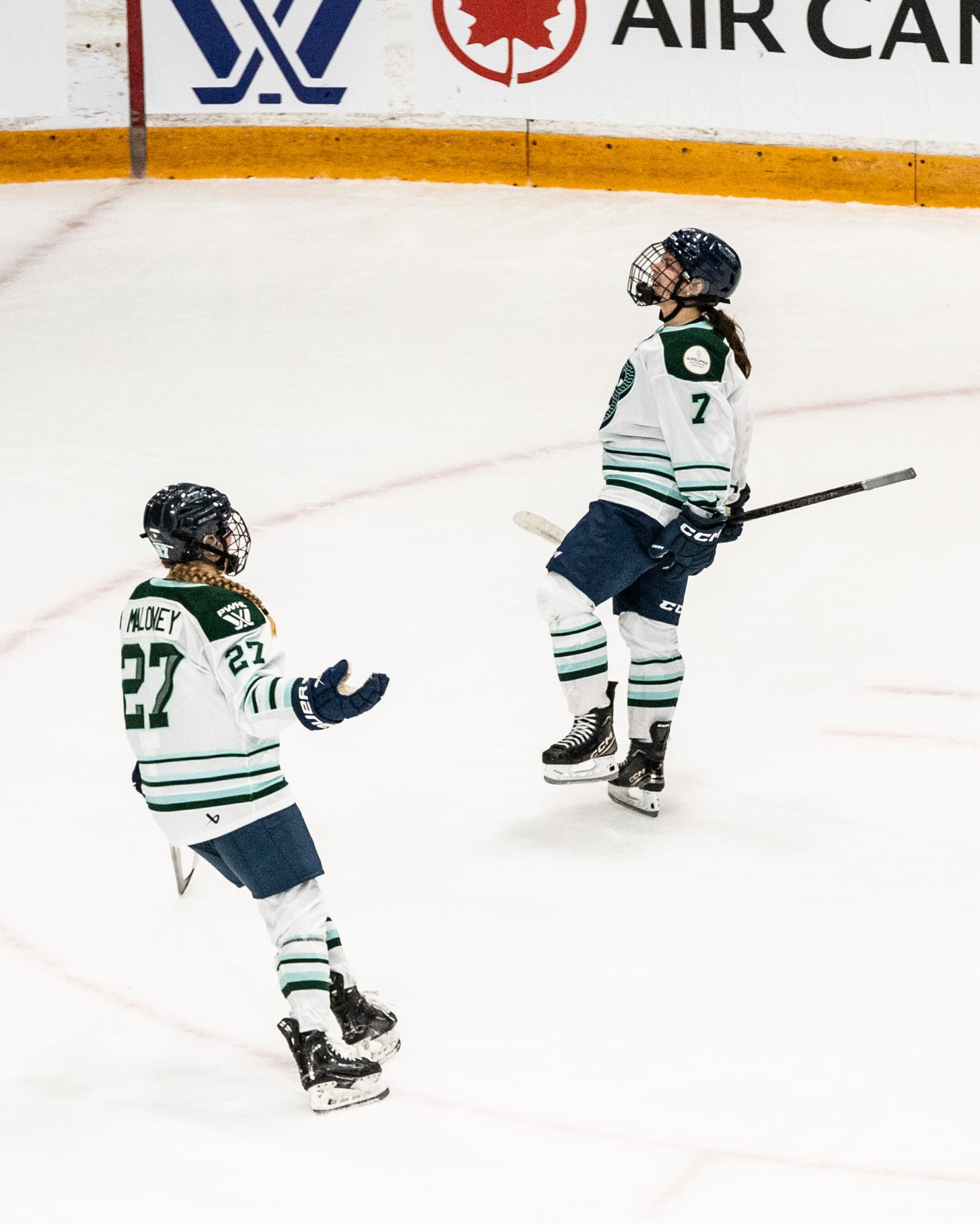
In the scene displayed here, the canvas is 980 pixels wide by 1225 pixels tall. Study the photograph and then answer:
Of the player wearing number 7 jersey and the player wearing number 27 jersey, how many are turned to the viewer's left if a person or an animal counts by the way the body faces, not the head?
1

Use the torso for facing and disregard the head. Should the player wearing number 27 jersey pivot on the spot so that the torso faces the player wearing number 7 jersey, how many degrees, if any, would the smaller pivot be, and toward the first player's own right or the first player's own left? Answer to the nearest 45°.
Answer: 0° — they already face them

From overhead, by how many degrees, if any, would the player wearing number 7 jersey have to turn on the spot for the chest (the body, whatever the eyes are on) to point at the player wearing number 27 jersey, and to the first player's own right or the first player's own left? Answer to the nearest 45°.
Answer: approximately 45° to the first player's own left

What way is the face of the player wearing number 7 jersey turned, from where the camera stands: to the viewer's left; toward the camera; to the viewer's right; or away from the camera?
to the viewer's left

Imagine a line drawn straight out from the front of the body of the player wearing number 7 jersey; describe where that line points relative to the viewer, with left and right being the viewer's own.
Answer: facing to the left of the viewer

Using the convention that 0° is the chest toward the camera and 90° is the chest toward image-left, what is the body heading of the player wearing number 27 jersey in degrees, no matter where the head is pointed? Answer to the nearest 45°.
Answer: approximately 225°
